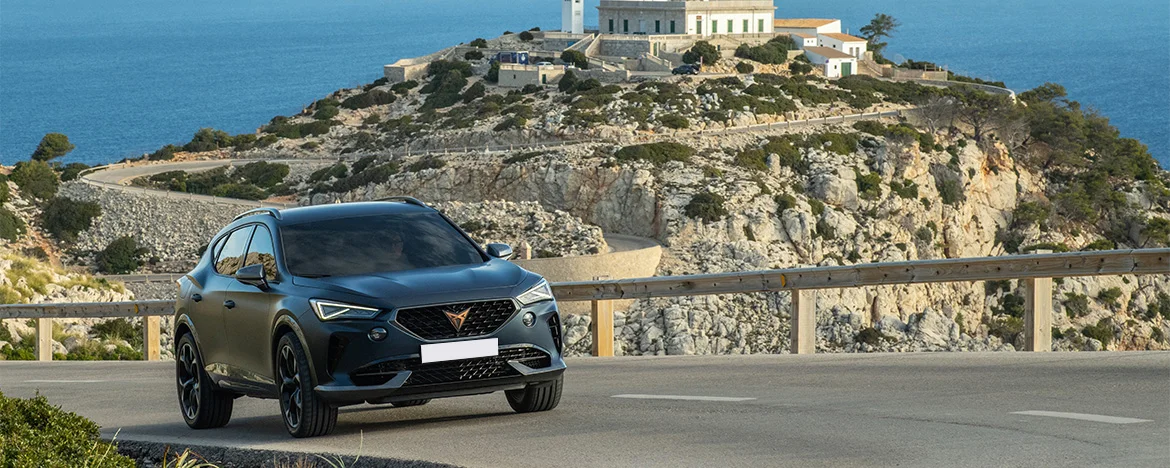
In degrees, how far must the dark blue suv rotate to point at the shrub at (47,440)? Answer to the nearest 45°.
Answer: approximately 90° to its right

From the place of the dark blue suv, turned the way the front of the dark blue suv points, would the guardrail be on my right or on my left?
on my left
